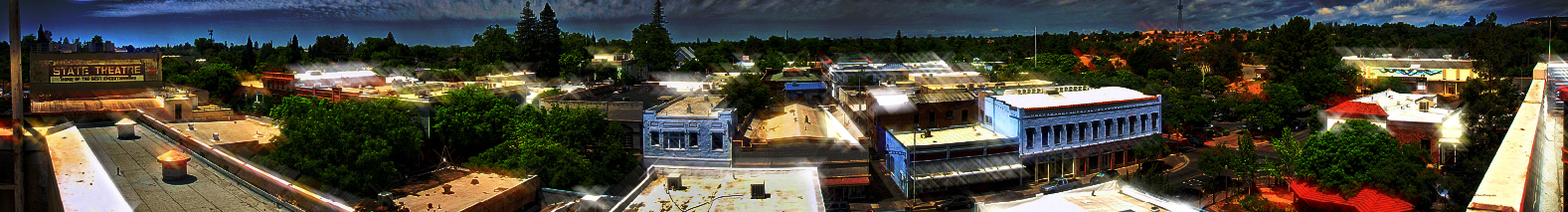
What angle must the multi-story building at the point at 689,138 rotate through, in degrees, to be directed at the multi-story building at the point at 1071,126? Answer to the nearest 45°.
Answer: approximately 90° to its left

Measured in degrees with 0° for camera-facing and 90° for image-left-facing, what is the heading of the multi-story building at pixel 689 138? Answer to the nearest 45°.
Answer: approximately 0°

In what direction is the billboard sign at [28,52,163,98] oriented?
toward the camera

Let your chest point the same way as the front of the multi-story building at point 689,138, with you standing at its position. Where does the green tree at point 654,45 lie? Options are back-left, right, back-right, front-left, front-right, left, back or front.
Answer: back

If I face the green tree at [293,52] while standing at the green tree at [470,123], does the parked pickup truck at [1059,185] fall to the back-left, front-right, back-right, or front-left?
back-right

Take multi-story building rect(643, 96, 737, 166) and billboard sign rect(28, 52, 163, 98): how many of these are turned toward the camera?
2
